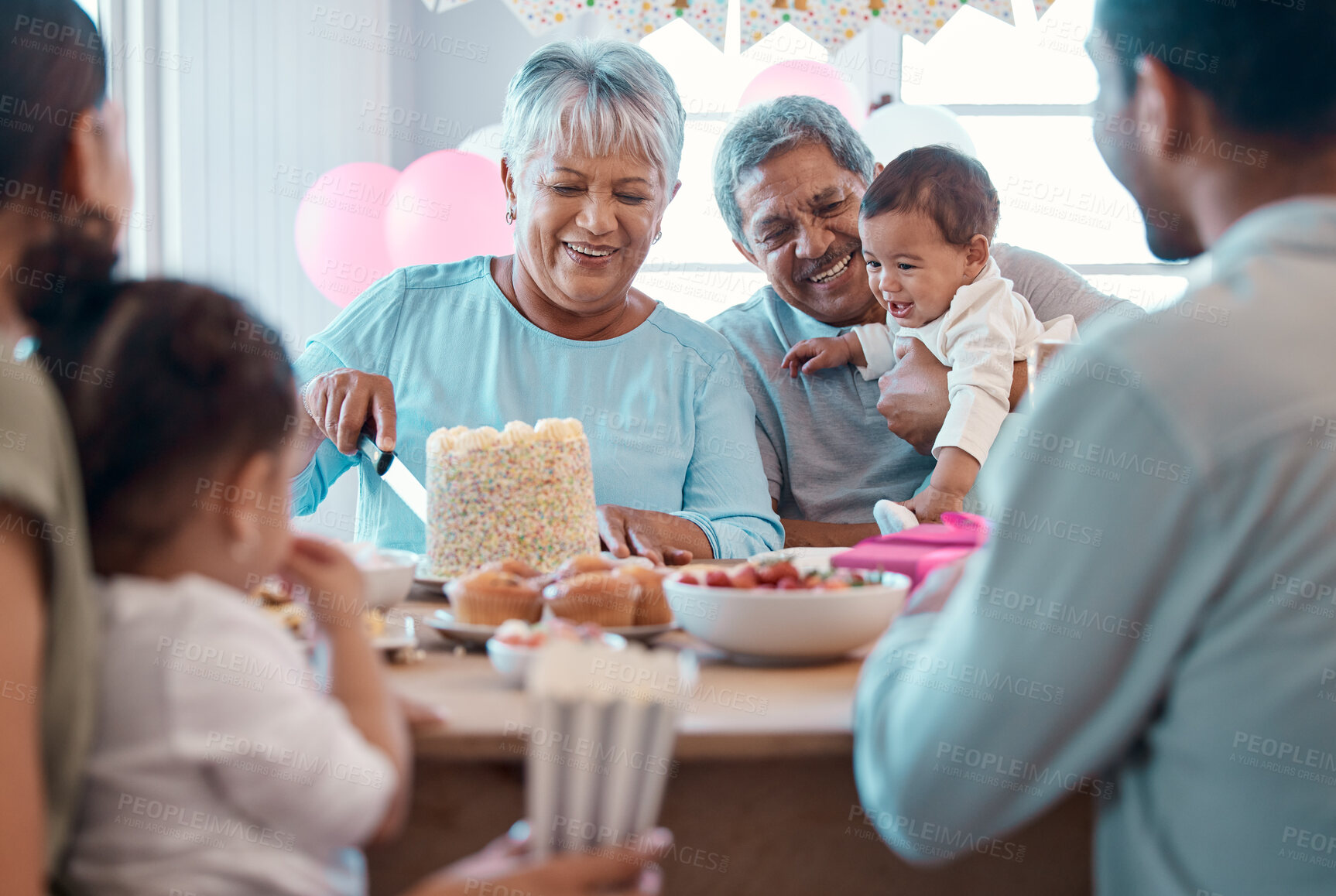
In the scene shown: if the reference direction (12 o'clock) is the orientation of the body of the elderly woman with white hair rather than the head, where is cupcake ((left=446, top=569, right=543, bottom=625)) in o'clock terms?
The cupcake is roughly at 12 o'clock from the elderly woman with white hair.

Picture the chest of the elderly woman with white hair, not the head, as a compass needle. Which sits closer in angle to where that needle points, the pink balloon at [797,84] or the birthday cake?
the birthday cake

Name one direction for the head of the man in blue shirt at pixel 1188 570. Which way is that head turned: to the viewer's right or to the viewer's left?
to the viewer's left

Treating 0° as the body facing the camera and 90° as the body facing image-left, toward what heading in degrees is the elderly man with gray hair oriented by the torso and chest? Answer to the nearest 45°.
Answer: approximately 0°

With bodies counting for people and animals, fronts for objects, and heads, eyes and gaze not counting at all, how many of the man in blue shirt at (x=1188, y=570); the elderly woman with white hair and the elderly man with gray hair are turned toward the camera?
2

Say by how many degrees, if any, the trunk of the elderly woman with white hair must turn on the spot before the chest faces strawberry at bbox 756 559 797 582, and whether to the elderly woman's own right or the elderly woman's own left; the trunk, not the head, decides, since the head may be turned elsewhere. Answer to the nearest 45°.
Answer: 0° — they already face it

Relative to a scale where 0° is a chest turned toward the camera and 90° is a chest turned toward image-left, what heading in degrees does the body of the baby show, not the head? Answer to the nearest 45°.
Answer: approximately 45°

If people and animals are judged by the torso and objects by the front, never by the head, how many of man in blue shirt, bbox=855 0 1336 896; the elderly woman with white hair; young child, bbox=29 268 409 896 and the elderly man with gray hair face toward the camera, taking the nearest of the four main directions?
2
